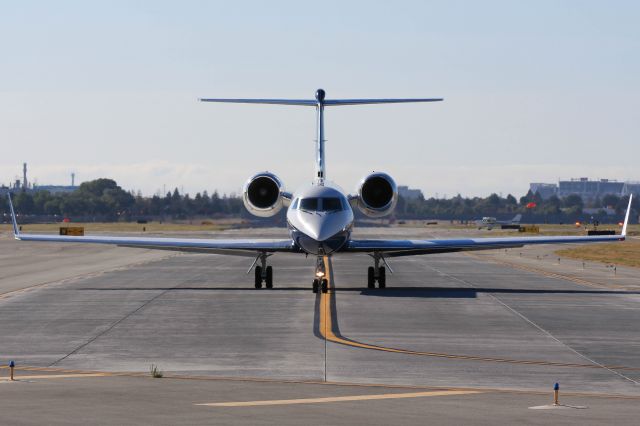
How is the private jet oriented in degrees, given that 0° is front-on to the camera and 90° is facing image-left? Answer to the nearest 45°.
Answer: approximately 0°
